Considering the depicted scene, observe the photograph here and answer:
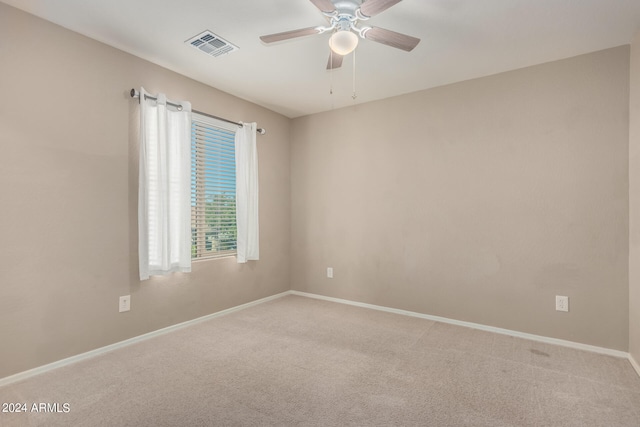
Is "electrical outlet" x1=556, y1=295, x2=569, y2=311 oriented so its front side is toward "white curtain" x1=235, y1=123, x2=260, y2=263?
no

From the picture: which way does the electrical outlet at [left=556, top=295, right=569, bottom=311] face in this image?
toward the camera

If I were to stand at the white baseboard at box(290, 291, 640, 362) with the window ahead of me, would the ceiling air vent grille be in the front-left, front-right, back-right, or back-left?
front-left

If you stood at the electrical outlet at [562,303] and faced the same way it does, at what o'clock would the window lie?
The window is roughly at 2 o'clock from the electrical outlet.

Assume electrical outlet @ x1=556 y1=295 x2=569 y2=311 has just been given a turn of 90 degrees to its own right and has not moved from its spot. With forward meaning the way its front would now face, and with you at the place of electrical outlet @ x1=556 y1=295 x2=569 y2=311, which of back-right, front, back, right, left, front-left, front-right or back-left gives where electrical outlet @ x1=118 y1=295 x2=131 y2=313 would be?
front-left

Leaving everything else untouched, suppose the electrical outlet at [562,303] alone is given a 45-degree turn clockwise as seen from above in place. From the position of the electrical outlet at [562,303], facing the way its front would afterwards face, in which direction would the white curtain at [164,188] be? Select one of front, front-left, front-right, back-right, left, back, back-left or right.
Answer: front

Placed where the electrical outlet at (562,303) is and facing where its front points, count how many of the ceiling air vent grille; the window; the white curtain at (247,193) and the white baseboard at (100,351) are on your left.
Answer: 0

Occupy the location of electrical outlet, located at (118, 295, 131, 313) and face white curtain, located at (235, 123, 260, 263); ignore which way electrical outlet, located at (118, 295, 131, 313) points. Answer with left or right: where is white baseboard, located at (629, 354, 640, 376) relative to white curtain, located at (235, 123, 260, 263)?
right

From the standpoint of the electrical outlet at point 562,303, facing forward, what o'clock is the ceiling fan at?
The ceiling fan is roughly at 1 o'clock from the electrical outlet.

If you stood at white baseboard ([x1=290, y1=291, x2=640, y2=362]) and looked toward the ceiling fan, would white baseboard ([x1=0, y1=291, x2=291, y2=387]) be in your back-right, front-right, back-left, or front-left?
front-right

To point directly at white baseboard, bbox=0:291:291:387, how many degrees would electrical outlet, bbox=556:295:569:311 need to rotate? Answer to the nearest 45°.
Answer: approximately 45° to its right

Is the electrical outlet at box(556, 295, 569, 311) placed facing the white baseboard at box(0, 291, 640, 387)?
no

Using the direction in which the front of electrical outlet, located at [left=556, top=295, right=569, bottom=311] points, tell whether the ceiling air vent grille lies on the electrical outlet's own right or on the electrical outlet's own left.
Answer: on the electrical outlet's own right
